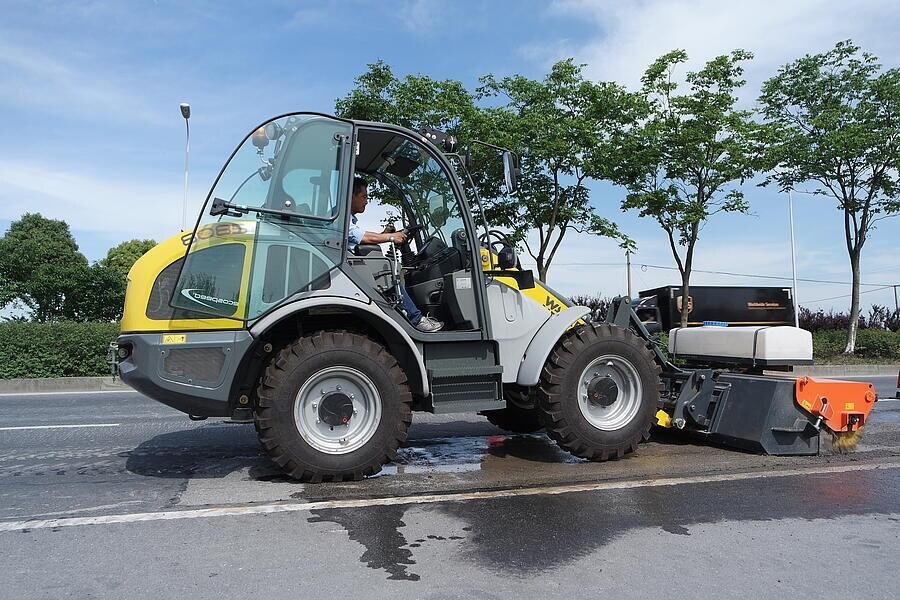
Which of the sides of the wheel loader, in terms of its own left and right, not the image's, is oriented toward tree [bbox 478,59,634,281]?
left

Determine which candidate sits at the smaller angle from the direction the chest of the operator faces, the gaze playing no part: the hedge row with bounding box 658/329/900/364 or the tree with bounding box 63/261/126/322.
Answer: the hedge row

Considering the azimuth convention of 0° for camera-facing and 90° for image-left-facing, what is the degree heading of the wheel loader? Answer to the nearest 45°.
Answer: approximately 270°

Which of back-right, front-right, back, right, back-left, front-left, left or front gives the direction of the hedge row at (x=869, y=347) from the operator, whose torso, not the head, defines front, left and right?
front-left

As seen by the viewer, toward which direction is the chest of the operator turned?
to the viewer's right

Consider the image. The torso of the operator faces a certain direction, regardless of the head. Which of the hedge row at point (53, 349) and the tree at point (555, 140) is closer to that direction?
the tree

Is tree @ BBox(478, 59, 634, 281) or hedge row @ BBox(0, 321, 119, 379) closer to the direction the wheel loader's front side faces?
the tree

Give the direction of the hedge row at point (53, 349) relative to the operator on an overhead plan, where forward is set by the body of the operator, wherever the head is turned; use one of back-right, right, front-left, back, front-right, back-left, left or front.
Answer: back-left
